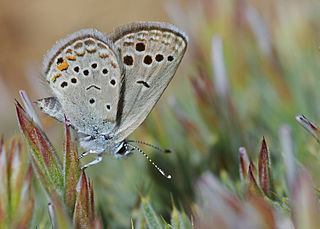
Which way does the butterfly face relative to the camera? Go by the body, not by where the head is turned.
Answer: to the viewer's right
